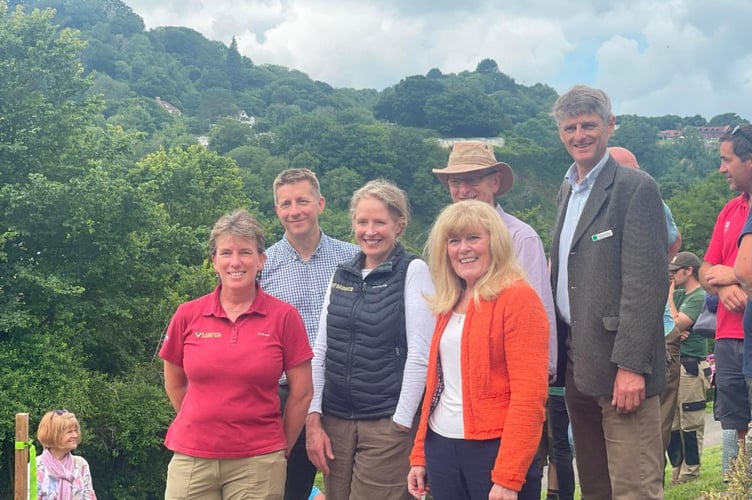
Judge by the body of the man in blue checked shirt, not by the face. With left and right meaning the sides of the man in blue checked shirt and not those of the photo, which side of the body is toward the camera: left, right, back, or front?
front

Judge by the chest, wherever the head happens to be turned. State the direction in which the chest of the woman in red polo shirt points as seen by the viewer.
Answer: toward the camera

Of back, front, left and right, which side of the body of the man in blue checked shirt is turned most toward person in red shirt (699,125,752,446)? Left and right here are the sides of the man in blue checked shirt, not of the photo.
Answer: left

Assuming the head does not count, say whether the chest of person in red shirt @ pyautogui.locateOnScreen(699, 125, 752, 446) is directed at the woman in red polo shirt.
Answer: yes

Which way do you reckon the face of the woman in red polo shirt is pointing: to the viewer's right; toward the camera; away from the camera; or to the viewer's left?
toward the camera

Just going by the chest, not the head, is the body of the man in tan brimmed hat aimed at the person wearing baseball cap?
no

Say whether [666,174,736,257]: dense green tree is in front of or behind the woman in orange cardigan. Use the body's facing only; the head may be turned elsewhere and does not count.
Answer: behind

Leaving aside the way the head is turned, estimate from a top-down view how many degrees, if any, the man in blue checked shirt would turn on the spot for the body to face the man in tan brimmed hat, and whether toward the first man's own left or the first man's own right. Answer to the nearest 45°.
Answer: approximately 90° to the first man's own left

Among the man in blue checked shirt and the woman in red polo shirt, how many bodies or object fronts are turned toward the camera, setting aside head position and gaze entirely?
2

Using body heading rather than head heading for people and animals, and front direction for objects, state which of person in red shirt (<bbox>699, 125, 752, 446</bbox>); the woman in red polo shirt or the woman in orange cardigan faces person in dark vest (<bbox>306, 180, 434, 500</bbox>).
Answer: the person in red shirt

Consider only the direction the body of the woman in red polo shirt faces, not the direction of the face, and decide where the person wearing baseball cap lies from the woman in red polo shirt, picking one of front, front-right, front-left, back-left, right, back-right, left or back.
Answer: back-left

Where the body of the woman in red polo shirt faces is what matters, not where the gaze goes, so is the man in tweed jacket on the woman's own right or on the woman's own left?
on the woman's own left

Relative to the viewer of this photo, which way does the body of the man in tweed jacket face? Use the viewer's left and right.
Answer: facing the viewer and to the left of the viewer

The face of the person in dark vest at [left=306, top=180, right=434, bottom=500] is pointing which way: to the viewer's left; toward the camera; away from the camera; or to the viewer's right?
toward the camera

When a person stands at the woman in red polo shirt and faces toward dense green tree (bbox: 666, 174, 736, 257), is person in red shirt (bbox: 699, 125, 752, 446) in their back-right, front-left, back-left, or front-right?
front-right

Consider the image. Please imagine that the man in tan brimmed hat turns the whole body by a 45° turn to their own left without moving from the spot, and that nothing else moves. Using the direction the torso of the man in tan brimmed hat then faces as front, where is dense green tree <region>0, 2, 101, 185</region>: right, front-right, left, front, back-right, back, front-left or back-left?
back-right

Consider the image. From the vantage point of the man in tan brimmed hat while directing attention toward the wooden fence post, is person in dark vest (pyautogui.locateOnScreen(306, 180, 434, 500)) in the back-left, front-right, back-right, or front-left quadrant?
front-left

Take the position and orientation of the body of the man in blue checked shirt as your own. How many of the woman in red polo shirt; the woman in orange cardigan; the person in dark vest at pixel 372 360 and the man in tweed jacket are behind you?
0

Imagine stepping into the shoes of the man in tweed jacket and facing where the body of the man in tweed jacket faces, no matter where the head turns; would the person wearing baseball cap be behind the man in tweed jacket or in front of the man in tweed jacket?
behind
